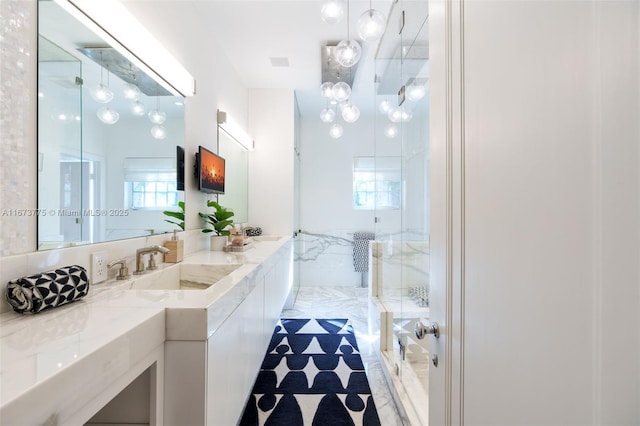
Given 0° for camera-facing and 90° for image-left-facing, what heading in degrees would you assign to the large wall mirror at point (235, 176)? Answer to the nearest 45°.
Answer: approximately 270°

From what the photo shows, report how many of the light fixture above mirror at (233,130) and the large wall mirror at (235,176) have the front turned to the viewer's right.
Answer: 2

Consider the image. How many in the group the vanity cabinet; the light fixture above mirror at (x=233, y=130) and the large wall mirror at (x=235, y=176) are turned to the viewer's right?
3

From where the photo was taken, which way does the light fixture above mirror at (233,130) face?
to the viewer's right

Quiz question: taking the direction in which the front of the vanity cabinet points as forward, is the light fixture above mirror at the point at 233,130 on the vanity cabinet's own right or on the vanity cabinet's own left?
on the vanity cabinet's own left

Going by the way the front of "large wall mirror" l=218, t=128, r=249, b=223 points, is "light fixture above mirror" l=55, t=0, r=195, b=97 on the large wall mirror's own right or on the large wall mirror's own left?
on the large wall mirror's own right
